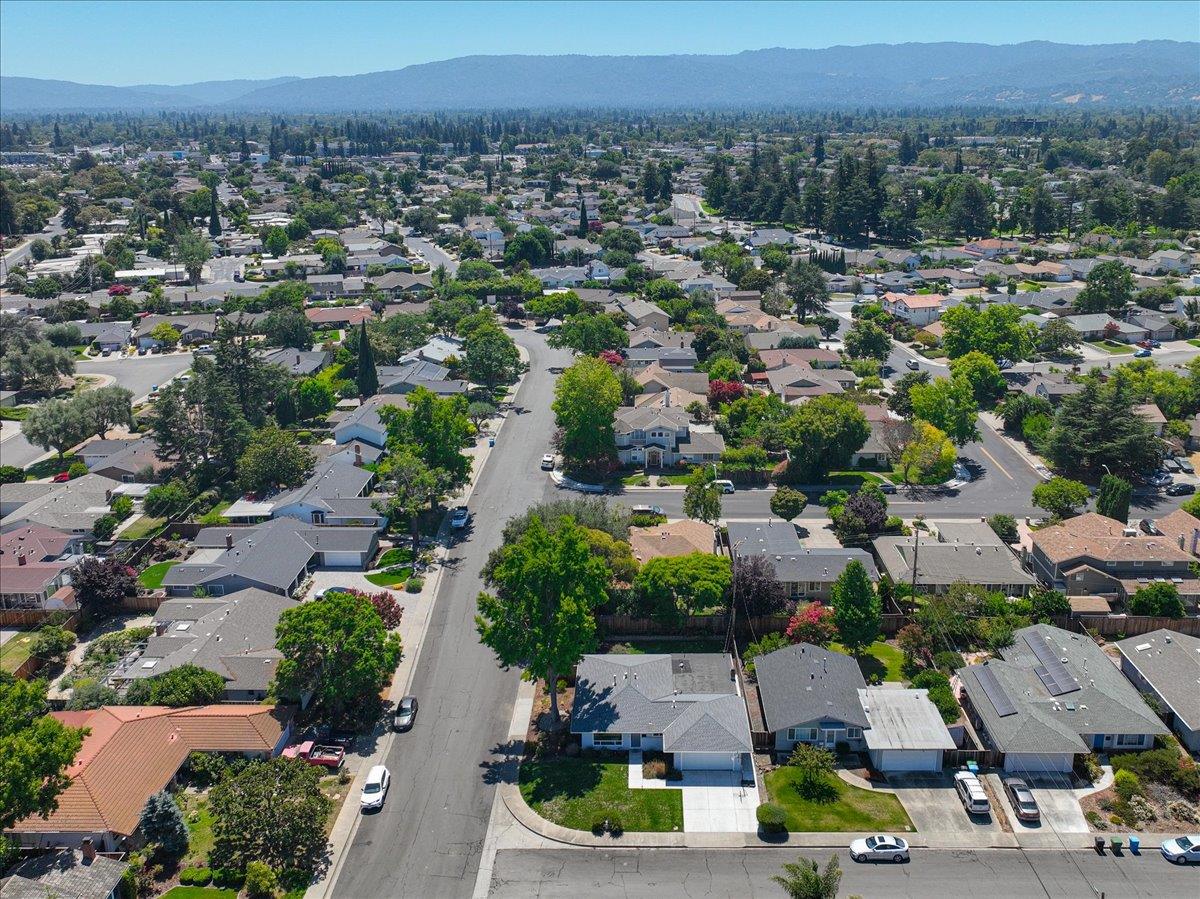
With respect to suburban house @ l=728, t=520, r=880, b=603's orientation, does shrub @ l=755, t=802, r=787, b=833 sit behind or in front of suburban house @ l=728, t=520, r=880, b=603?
behind

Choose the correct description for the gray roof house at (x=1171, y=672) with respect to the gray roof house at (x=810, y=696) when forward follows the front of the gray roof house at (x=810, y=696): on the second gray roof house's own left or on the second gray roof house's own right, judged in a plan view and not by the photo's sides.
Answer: on the second gray roof house's own left

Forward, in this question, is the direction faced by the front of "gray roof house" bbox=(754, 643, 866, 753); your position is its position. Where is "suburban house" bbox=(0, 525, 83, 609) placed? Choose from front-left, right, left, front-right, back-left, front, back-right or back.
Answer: right

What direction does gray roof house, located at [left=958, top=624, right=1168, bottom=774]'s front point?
toward the camera

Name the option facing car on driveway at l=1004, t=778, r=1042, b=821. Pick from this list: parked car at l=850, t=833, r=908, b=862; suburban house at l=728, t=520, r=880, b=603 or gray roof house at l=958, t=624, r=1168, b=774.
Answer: the gray roof house

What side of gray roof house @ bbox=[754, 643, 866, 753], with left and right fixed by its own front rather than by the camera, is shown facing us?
front

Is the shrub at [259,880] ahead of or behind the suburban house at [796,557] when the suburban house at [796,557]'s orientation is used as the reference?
behind

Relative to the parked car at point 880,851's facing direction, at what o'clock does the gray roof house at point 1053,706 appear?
The gray roof house is roughly at 4 o'clock from the parked car.

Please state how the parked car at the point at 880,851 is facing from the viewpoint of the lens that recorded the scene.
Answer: facing to the left of the viewer

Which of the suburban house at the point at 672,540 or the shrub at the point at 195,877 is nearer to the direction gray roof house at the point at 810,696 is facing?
the shrub

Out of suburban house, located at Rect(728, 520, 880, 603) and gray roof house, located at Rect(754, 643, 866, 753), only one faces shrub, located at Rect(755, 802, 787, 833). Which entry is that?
the gray roof house

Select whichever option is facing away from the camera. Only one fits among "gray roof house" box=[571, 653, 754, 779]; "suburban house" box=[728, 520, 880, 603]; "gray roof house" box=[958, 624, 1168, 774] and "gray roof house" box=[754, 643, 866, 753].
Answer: the suburban house

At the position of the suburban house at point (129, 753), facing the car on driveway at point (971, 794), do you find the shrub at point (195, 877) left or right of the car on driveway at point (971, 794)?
right

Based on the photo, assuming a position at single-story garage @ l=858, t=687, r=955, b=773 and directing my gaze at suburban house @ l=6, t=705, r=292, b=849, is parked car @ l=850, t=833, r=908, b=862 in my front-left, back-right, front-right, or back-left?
front-left

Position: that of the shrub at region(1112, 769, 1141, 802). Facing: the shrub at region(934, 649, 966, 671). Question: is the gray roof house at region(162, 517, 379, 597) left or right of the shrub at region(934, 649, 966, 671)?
left

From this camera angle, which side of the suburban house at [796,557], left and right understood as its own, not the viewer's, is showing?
back

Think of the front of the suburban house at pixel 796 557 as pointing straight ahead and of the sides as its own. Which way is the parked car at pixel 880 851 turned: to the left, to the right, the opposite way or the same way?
to the left

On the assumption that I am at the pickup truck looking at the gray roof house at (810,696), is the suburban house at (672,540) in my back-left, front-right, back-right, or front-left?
front-left

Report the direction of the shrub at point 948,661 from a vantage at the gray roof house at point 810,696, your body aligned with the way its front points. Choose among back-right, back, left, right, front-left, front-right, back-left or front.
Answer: back-left

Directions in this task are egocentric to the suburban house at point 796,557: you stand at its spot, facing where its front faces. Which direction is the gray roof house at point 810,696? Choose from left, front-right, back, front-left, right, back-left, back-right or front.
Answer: back

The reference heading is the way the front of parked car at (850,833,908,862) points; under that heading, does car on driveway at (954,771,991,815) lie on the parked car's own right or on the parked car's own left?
on the parked car's own right
